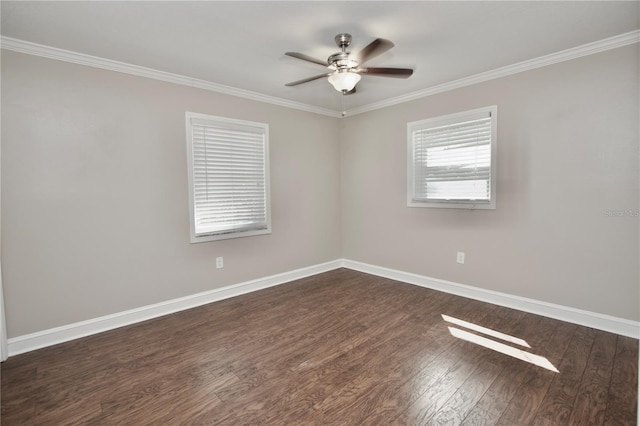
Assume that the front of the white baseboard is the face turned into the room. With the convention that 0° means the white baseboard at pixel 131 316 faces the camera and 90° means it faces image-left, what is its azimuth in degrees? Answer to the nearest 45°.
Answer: approximately 315°

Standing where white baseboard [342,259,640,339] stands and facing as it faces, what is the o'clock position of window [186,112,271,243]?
The window is roughly at 1 o'clock from the white baseboard.

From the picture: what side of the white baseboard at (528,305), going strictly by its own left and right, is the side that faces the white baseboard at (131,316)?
front

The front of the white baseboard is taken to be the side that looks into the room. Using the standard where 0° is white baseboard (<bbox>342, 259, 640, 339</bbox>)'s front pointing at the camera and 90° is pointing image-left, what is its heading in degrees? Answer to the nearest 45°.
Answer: approximately 45°

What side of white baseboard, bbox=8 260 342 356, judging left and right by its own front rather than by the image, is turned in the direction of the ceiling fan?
front

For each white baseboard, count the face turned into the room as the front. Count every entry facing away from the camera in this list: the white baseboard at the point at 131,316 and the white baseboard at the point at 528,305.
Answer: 0
